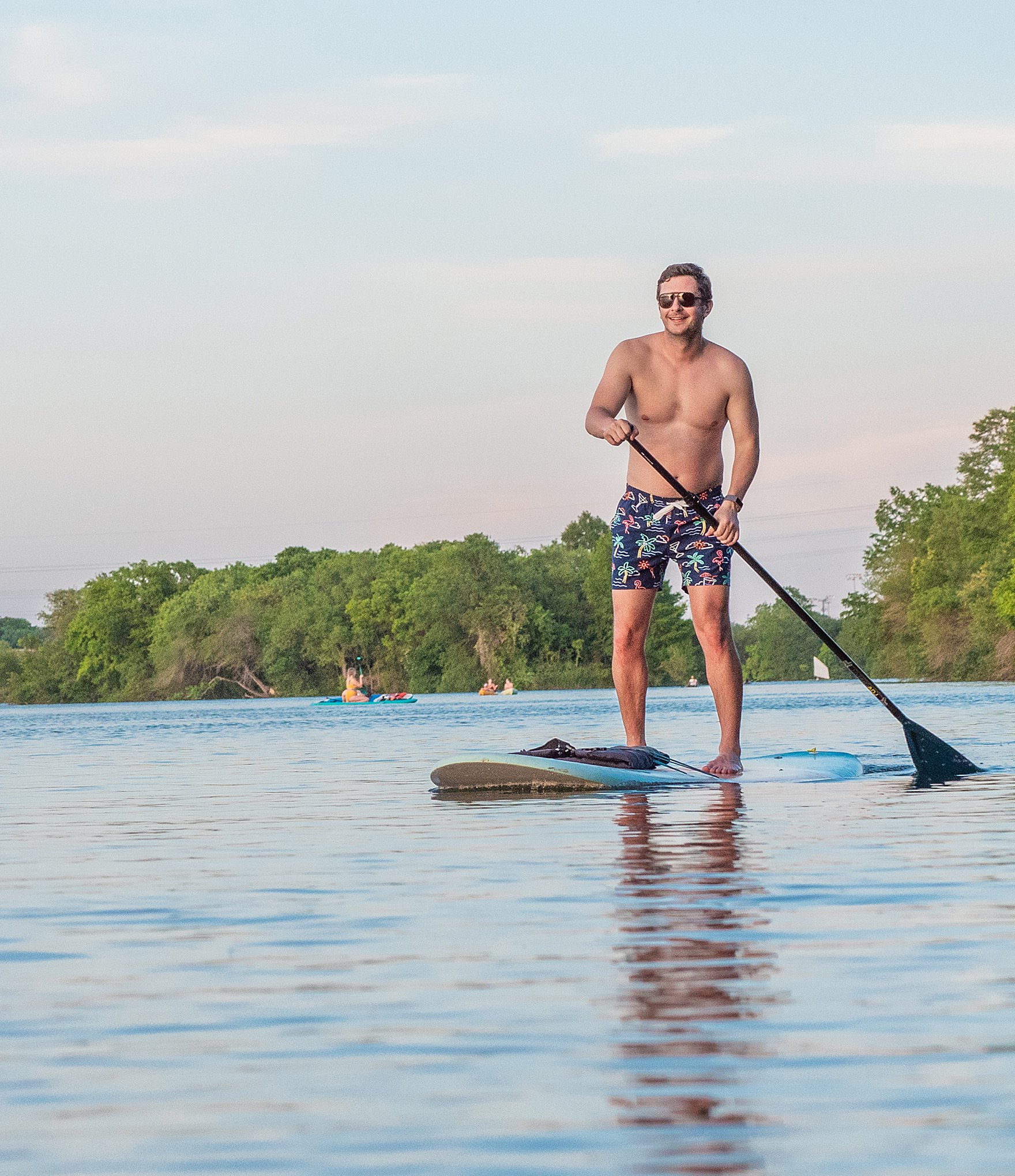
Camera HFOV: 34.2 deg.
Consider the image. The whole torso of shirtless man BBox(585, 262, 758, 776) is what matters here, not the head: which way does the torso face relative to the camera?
toward the camera
